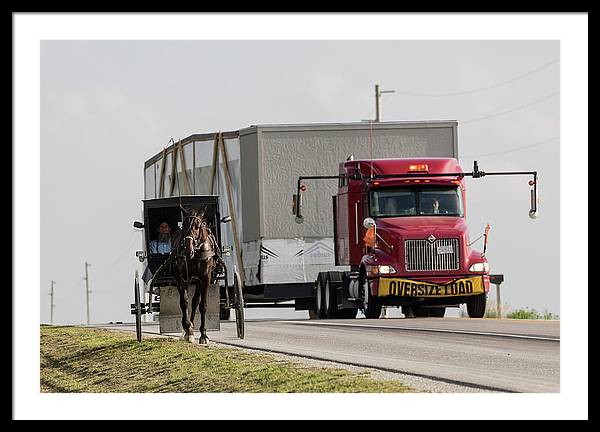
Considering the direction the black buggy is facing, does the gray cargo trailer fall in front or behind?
behind

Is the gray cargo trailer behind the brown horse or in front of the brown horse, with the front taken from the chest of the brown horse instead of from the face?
behind

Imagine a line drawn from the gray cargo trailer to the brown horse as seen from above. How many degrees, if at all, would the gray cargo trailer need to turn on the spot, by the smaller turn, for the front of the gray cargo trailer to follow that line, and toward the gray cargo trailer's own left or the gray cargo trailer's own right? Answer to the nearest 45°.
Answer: approximately 45° to the gray cargo trailer's own right

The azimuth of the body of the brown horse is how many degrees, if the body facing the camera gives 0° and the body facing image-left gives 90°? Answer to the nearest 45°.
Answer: approximately 0°

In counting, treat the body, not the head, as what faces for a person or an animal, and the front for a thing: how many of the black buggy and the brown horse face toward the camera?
2

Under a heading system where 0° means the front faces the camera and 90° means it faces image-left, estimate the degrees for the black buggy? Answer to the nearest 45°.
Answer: approximately 0°

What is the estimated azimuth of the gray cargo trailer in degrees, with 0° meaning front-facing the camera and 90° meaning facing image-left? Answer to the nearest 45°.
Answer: approximately 315°
